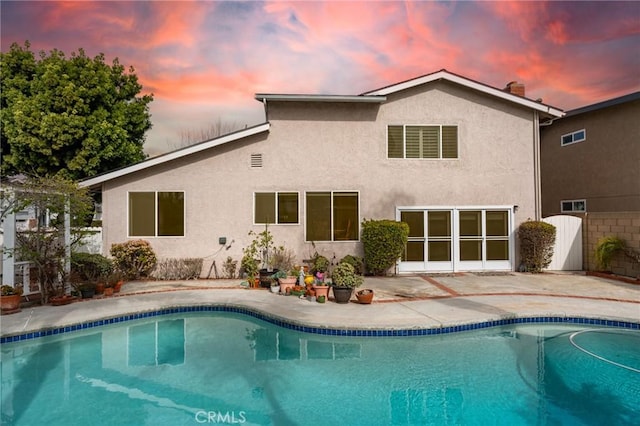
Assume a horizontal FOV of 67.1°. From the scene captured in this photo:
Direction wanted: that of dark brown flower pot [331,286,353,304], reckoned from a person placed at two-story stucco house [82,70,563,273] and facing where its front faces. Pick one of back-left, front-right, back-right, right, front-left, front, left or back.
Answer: back

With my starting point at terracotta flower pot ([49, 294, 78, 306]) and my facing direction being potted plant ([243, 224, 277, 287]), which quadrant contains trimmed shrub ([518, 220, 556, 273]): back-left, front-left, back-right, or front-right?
front-right

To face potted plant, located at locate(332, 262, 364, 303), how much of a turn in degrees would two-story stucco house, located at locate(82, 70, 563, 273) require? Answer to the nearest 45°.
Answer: approximately 180°

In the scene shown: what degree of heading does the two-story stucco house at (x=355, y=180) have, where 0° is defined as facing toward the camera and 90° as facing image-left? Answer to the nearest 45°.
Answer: approximately 180°

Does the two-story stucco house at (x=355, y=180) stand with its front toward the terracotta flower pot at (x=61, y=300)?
no

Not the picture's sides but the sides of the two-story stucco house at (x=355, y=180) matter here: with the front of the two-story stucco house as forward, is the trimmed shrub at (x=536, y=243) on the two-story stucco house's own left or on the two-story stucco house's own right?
on the two-story stucco house's own right

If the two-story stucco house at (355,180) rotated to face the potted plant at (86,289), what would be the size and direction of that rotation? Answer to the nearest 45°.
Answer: approximately 135° to its left

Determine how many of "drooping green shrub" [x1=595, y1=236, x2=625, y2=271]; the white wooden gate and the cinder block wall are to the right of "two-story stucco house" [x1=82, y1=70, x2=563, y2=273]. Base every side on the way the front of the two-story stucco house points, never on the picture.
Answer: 3

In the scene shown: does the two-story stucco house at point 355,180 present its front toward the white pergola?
no

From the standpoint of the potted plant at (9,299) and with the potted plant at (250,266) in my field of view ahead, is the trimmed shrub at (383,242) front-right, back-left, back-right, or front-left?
front-right
